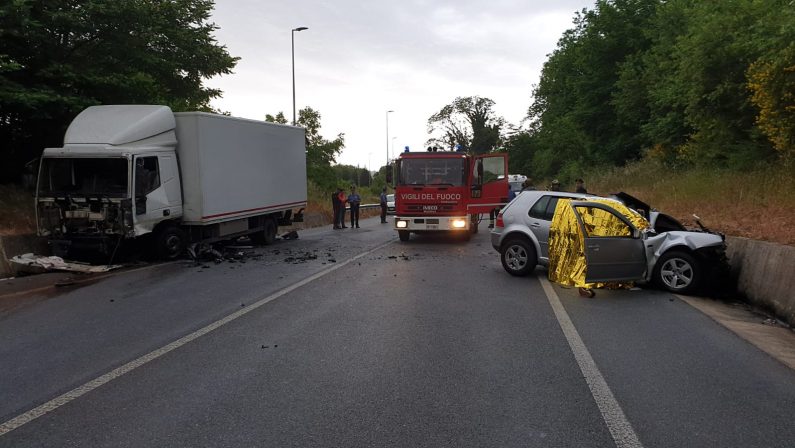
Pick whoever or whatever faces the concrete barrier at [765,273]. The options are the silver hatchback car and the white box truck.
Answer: the silver hatchback car

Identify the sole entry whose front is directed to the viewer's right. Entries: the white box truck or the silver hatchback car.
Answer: the silver hatchback car

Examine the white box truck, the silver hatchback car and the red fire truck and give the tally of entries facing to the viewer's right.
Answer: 1

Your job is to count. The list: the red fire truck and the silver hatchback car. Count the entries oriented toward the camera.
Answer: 1

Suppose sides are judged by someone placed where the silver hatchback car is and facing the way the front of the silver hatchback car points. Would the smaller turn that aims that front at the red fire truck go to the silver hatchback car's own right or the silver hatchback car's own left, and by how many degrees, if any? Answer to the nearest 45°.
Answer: approximately 135° to the silver hatchback car's own left

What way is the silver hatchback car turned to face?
to the viewer's right

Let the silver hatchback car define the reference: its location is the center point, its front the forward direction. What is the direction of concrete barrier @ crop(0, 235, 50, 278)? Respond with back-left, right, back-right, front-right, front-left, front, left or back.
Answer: back

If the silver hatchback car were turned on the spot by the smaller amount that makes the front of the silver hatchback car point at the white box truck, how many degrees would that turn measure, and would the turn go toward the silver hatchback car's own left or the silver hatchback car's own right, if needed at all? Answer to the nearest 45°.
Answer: approximately 180°

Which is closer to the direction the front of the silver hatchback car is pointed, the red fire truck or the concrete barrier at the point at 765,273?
the concrete barrier

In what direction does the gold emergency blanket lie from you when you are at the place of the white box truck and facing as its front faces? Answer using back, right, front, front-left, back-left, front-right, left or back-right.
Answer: left

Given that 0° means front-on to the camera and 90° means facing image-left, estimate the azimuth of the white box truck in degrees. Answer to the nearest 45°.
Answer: approximately 45°

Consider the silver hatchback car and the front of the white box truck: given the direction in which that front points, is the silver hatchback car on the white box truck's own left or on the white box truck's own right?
on the white box truck's own left

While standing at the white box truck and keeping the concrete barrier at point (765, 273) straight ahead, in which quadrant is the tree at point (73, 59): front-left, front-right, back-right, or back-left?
back-left

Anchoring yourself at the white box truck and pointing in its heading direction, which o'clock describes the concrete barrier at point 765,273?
The concrete barrier is roughly at 9 o'clock from the white box truck.

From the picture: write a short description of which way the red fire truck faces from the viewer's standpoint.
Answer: facing the viewer

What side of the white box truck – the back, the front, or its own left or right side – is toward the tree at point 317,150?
back

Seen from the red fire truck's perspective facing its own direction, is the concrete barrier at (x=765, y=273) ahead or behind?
ahead

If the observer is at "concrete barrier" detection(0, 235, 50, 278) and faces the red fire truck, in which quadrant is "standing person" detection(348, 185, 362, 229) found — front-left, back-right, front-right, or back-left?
front-left
